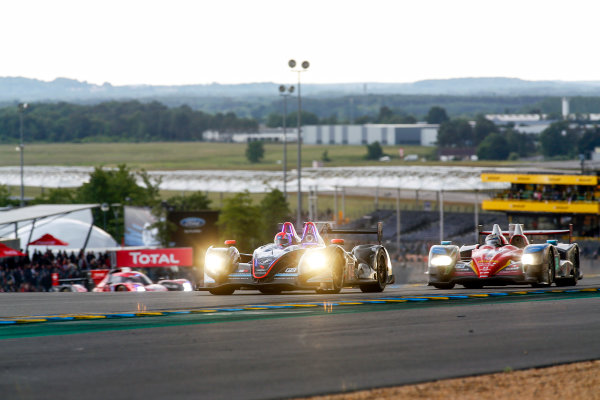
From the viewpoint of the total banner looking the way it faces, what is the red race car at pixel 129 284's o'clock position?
The red race car is roughly at 12 o'clock from the total banner.

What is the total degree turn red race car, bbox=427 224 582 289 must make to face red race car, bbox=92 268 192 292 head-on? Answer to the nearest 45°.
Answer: approximately 135° to its right

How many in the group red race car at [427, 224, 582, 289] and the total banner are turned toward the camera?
2

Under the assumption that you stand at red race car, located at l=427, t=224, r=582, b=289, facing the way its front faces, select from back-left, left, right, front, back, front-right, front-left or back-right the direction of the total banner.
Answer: back-right

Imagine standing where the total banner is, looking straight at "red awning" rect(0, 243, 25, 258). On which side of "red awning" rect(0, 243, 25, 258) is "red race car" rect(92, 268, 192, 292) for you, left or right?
left

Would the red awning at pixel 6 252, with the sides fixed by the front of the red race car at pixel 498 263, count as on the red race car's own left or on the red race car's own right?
on the red race car's own right

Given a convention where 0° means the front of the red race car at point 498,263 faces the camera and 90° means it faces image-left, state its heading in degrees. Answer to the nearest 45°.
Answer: approximately 0°

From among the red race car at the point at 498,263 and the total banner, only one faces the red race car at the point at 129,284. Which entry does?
the total banner
